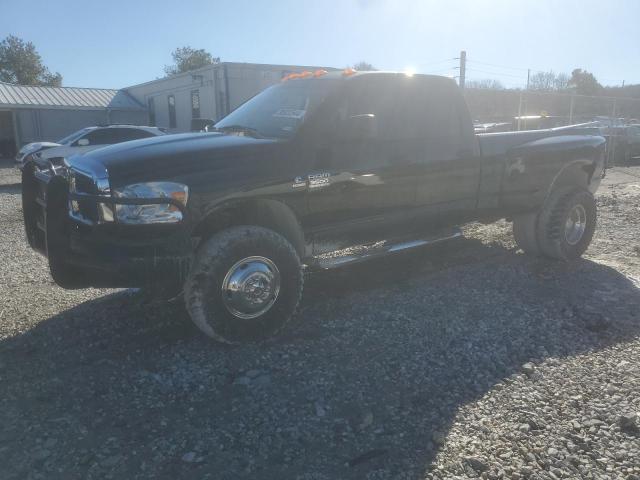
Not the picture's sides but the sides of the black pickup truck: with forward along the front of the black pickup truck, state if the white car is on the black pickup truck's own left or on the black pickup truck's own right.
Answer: on the black pickup truck's own right

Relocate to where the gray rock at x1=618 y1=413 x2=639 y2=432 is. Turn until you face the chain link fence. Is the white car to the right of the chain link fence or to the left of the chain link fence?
left

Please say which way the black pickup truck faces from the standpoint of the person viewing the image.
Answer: facing the viewer and to the left of the viewer

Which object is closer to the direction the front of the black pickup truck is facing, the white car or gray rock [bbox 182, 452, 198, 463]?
the gray rock

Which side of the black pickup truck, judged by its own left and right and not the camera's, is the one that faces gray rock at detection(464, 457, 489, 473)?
left

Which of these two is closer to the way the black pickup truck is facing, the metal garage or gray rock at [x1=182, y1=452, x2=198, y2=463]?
the gray rock

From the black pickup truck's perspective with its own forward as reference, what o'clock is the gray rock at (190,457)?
The gray rock is roughly at 11 o'clock from the black pickup truck.

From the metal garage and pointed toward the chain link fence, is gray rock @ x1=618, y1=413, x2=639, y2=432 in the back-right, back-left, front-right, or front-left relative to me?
front-right

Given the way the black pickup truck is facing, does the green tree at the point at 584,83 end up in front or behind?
behind

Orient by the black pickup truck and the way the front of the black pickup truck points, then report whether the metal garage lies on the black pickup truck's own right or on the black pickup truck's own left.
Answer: on the black pickup truck's own right

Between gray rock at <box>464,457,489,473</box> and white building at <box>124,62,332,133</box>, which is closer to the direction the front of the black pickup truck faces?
the gray rock

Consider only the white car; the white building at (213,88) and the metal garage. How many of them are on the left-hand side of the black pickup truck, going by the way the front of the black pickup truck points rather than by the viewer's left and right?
0

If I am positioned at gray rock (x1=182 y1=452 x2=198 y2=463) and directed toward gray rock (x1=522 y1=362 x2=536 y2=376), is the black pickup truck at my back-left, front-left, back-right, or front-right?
front-left

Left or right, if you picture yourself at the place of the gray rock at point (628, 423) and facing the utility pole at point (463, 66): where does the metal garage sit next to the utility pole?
left

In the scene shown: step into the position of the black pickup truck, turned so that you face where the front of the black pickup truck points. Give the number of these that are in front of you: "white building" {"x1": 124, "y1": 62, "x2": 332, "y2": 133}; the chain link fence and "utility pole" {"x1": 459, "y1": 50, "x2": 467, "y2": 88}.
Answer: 0

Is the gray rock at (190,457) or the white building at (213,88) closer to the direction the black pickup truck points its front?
the gray rock
